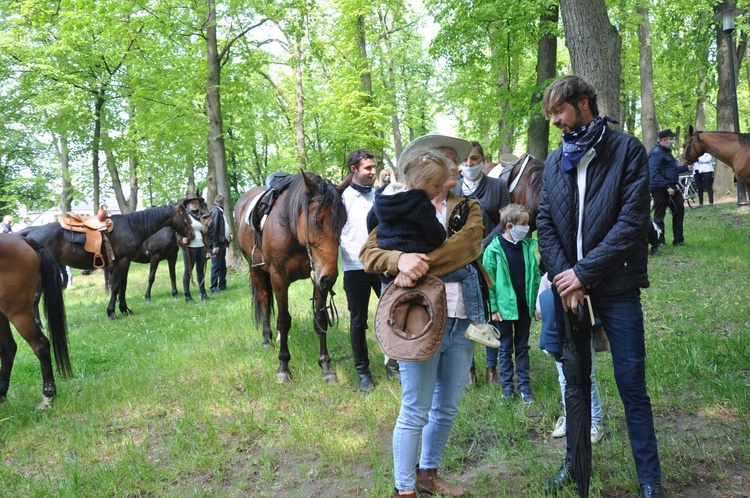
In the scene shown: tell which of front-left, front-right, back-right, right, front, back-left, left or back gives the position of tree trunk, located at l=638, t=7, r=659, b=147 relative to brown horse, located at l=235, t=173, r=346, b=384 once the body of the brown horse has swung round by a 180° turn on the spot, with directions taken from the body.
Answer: right

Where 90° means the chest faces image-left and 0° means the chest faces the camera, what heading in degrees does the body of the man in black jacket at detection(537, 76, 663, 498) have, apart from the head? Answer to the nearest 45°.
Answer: approximately 45°

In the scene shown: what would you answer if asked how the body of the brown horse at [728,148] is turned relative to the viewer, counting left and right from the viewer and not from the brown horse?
facing to the left of the viewer

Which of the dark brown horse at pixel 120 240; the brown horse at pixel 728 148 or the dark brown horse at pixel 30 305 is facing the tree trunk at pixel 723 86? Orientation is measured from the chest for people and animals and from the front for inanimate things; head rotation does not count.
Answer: the dark brown horse at pixel 120 240

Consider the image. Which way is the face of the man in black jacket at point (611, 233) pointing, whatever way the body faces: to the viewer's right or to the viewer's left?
to the viewer's left

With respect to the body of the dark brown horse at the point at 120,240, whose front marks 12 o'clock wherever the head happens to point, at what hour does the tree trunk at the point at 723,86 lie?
The tree trunk is roughly at 12 o'clock from the dark brown horse.

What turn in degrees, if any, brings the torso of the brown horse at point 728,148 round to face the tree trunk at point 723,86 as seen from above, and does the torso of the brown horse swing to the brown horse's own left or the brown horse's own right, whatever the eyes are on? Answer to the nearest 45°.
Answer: approximately 90° to the brown horse's own right

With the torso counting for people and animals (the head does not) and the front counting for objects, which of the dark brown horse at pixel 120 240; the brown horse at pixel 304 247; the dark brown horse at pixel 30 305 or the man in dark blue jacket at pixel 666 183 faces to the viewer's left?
the dark brown horse at pixel 30 305

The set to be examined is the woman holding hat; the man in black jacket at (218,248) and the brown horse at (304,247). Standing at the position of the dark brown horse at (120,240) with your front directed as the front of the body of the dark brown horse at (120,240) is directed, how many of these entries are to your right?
2

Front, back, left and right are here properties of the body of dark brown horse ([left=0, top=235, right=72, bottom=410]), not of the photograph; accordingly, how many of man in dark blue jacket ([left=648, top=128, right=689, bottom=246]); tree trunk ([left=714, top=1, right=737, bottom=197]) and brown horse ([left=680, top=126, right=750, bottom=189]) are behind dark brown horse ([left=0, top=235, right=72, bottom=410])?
3

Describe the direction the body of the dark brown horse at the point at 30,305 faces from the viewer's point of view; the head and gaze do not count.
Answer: to the viewer's left

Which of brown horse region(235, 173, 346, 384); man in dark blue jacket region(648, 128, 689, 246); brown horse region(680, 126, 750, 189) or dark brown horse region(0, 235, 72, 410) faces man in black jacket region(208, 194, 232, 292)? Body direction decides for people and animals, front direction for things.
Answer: brown horse region(680, 126, 750, 189)
